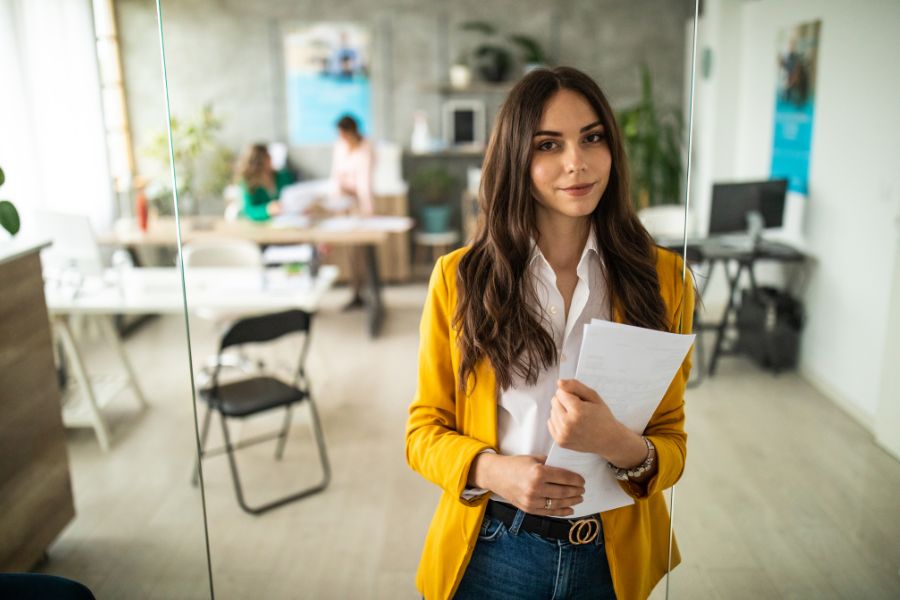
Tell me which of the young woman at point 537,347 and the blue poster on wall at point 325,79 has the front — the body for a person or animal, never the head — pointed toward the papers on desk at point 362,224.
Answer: the blue poster on wall

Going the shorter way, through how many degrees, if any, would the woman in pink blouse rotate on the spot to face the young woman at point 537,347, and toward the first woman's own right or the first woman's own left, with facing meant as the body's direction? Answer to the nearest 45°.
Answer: approximately 45° to the first woman's own left

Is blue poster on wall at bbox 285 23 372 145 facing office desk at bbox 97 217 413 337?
yes

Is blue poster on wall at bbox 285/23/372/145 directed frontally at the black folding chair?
yes

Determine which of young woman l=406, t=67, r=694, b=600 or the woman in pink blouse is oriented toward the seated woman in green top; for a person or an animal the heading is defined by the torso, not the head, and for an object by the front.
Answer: the woman in pink blouse

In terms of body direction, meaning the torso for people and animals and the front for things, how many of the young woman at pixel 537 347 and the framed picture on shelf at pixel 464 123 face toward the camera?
2

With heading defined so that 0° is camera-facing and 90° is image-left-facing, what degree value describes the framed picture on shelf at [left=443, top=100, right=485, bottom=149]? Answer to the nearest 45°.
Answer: approximately 0°

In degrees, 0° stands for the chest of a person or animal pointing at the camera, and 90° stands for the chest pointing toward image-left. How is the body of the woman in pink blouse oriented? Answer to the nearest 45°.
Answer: approximately 45°

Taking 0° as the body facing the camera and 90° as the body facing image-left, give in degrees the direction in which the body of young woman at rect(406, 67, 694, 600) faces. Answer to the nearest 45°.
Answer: approximately 0°
